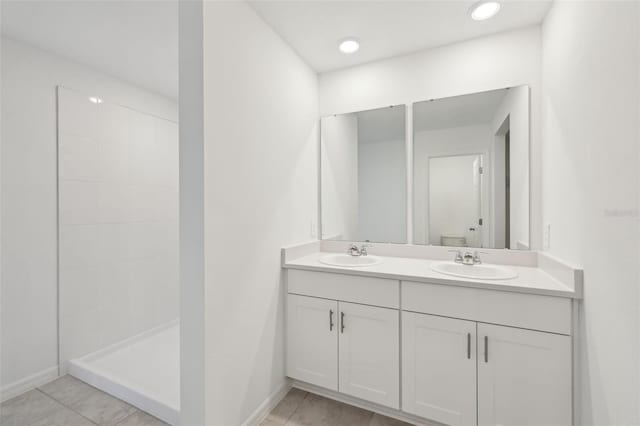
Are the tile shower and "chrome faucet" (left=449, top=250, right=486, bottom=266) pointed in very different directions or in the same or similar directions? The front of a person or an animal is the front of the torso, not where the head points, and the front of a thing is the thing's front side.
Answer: same or similar directions

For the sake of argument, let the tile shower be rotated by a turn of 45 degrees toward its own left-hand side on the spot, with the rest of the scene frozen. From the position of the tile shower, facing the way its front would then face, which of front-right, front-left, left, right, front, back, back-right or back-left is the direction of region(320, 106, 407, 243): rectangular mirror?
front-left

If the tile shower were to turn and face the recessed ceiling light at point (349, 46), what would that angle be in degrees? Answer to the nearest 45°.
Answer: approximately 90° to its left

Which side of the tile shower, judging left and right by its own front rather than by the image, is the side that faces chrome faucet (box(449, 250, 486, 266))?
left

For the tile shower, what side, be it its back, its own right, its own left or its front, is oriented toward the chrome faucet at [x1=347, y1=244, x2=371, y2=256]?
left

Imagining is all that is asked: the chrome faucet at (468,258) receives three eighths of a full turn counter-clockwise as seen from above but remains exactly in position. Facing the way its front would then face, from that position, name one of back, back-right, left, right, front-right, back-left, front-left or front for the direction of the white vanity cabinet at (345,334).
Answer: back

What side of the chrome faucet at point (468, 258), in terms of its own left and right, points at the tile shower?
right

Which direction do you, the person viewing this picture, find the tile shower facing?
facing the viewer and to the left of the viewer

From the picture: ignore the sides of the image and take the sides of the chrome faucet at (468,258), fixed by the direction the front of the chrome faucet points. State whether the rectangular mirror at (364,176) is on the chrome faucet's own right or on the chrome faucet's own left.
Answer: on the chrome faucet's own right

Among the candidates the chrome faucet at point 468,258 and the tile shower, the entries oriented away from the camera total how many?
0

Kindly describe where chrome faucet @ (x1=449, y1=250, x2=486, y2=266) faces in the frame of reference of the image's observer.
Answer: facing the viewer

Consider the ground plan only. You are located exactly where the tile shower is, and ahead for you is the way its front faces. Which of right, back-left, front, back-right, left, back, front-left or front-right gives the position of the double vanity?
left
